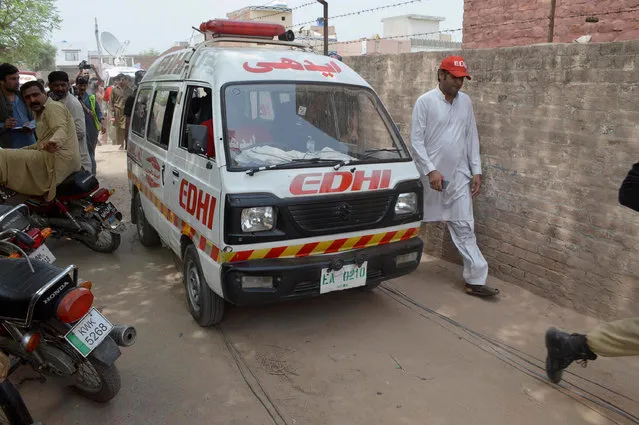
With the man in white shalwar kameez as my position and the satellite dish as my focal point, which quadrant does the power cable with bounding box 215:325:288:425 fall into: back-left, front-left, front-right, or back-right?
back-left

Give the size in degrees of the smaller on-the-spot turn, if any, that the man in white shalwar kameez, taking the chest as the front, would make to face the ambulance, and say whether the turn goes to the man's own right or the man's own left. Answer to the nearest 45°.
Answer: approximately 90° to the man's own right

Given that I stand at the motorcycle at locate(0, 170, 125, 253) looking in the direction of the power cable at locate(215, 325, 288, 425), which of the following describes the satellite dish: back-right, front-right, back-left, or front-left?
back-left

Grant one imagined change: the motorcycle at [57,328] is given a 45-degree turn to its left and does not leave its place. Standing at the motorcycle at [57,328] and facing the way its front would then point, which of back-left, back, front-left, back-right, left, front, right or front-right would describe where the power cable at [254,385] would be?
back

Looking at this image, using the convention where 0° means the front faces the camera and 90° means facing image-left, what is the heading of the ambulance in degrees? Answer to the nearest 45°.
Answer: approximately 315°

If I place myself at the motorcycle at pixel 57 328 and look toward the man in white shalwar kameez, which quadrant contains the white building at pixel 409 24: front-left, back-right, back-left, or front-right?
front-left

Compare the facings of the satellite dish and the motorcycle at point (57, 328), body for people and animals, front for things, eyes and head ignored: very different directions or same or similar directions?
very different directions

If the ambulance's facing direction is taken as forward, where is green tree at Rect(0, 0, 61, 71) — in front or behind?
behind

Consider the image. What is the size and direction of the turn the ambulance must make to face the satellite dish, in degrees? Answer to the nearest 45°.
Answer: approximately 135° to its left

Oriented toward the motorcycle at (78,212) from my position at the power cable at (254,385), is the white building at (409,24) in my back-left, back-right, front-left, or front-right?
front-right

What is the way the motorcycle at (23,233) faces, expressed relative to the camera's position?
facing away from the viewer and to the left of the viewer

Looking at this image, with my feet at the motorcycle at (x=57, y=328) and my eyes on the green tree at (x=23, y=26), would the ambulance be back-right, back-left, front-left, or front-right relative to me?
front-right
